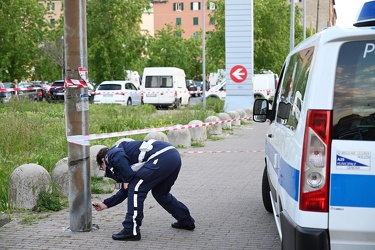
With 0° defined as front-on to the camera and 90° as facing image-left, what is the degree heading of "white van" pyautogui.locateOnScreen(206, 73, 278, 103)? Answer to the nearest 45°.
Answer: approximately 90°

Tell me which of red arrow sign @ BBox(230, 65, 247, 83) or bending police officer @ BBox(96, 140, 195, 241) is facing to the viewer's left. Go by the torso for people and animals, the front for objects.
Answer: the bending police officer

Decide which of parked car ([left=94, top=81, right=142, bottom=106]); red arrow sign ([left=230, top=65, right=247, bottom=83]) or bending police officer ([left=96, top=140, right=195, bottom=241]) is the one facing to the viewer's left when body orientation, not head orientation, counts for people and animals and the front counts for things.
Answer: the bending police officer

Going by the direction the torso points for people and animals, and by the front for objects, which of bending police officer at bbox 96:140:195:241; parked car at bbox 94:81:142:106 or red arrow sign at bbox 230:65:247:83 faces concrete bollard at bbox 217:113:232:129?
the red arrow sign

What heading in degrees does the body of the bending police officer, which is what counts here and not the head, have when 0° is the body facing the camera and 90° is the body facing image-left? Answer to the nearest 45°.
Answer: approximately 90°

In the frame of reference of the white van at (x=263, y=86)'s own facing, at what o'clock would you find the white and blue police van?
The white and blue police van is roughly at 9 o'clock from the white van.

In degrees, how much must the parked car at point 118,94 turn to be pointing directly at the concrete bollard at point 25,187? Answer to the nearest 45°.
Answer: approximately 135° to its right
